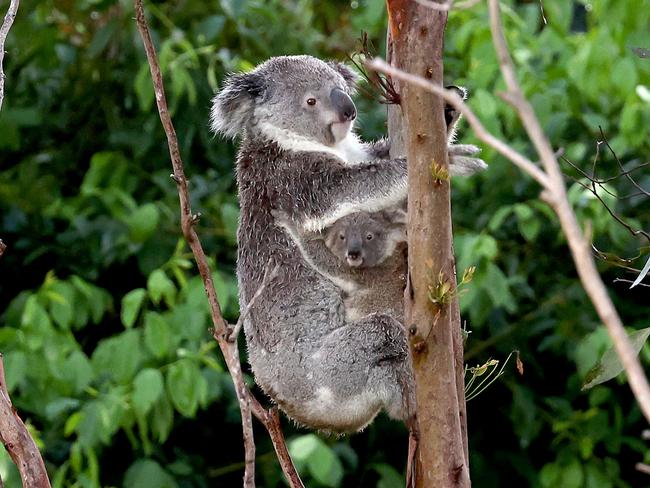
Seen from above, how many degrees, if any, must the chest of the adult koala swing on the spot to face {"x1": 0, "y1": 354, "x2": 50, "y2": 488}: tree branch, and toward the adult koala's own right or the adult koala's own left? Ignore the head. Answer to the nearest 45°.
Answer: approximately 135° to the adult koala's own right

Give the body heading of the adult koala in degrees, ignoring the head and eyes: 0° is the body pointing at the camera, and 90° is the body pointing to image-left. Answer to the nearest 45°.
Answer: approximately 270°

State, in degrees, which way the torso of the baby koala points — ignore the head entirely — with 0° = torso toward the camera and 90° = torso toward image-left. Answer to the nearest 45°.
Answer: approximately 45°

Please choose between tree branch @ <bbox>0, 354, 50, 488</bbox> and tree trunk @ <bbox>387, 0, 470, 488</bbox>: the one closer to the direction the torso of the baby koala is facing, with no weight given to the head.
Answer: the tree branch

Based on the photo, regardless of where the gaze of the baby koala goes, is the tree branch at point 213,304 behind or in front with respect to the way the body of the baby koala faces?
in front
